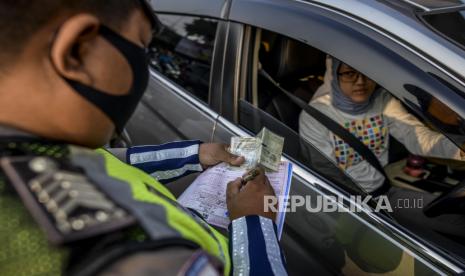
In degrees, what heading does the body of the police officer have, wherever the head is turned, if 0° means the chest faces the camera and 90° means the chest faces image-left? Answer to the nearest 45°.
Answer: approximately 225°

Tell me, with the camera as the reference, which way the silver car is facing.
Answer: facing the viewer and to the right of the viewer

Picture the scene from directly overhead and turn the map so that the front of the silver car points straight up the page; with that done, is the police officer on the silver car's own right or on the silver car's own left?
on the silver car's own right

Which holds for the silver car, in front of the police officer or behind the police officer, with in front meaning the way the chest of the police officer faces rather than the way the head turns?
in front

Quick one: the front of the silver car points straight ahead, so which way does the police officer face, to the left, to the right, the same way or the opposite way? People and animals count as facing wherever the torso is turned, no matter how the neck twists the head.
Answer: to the left

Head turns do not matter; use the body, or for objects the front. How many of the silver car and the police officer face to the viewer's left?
0

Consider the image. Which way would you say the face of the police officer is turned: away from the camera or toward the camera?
away from the camera
